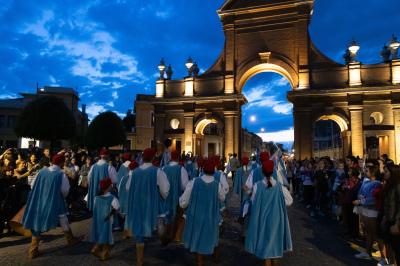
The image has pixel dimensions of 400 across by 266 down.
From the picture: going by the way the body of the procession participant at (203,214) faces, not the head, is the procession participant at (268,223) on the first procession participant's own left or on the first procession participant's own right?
on the first procession participant's own right

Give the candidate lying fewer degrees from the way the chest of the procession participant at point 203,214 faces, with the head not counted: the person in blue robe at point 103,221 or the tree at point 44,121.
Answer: the tree

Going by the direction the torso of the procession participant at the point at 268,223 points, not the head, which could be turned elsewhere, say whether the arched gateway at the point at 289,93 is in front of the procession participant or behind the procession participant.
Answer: in front

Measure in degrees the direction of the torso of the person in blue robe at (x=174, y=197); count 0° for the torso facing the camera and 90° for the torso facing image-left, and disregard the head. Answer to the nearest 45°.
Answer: approximately 180°

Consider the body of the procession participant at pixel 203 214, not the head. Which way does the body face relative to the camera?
away from the camera

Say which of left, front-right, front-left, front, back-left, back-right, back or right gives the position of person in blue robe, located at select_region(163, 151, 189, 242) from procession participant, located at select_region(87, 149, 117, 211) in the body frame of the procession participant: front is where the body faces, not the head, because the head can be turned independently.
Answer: back-right

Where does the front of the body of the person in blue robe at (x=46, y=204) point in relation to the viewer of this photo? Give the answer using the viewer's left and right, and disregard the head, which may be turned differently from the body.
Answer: facing away from the viewer and to the right of the viewer

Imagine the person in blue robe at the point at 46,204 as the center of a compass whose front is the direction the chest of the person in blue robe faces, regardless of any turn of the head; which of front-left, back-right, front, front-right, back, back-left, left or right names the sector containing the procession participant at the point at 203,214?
right

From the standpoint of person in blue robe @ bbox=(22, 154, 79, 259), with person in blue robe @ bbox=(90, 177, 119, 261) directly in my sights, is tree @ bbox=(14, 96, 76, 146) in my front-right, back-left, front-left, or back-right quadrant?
back-left

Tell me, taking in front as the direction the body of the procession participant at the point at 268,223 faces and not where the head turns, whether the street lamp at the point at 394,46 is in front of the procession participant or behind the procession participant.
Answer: in front

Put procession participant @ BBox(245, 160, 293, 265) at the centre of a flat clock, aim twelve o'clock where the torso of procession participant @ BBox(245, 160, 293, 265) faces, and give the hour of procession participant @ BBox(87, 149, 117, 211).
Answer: procession participant @ BBox(87, 149, 117, 211) is roughly at 10 o'clock from procession participant @ BBox(245, 160, 293, 265).
